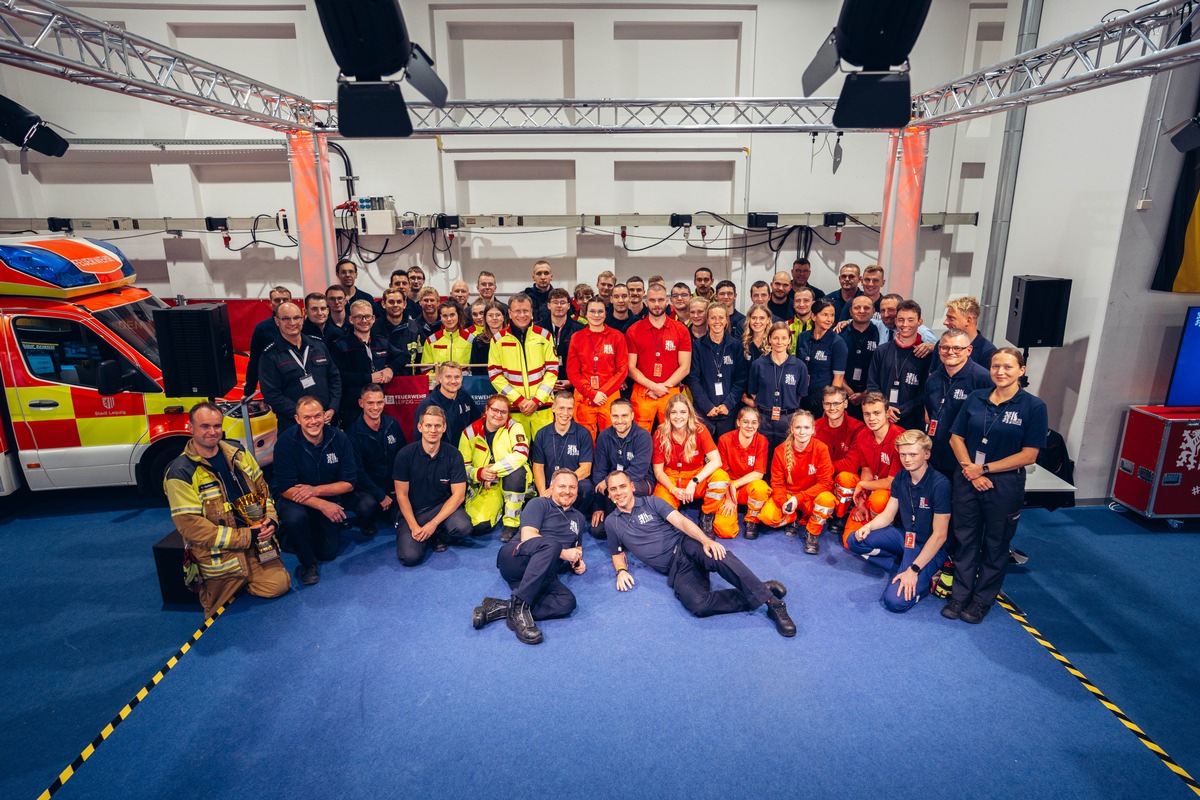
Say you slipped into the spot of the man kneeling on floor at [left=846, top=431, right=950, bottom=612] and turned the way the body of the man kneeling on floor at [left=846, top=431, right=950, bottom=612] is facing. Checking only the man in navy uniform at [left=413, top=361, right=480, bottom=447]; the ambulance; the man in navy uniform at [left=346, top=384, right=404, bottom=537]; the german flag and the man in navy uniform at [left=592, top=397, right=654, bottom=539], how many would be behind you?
1

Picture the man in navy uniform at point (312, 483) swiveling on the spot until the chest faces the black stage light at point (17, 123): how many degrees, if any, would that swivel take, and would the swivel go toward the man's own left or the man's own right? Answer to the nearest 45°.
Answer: approximately 135° to the man's own right

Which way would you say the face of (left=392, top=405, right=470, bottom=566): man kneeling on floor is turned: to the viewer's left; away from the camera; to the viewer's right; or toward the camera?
toward the camera

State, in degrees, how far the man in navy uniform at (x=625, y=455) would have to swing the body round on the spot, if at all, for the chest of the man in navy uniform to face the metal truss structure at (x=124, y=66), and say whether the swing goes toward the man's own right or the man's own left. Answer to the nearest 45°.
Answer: approximately 90° to the man's own right

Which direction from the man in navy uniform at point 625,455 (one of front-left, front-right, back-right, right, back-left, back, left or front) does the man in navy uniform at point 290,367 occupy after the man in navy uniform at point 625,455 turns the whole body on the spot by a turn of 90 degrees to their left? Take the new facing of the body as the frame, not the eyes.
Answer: back

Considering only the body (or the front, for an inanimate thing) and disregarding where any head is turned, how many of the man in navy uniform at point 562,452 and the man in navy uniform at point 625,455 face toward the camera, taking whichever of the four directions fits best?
2

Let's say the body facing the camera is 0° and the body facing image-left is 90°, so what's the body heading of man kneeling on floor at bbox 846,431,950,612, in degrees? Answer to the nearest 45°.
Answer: approximately 45°

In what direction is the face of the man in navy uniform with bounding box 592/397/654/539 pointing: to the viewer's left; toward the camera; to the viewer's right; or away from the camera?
toward the camera

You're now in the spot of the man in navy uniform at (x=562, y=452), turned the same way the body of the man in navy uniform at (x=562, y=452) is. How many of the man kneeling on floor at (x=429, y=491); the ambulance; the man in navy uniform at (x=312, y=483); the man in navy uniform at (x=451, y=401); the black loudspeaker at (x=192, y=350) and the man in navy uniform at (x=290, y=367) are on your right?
6

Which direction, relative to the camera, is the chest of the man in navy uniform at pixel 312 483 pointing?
toward the camera

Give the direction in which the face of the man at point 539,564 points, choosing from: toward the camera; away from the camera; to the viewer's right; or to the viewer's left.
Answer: toward the camera

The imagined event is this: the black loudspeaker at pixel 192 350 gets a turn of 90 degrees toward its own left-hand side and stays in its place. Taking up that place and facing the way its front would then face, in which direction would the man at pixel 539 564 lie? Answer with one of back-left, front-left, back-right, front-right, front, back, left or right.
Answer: front-right

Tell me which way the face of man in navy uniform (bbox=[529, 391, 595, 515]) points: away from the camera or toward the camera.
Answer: toward the camera

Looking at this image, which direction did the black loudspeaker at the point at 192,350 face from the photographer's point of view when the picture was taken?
facing the viewer
